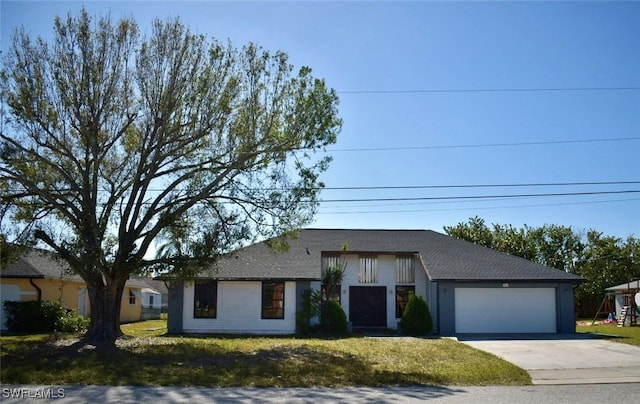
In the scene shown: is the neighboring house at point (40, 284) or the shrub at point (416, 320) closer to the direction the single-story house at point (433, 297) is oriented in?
the shrub

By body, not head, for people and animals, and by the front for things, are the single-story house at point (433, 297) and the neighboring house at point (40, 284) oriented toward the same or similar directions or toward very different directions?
same or similar directions

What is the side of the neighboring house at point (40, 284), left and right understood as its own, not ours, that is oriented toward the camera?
front

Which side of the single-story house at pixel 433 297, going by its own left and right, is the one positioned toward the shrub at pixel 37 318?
right

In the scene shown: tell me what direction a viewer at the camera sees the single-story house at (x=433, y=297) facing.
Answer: facing the viewer

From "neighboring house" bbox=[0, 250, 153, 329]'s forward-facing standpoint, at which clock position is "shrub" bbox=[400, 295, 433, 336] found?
The shrub is roughly at 10 o'clock from the neighboring house.

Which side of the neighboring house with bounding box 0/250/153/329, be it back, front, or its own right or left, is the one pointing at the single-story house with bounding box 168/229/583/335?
left

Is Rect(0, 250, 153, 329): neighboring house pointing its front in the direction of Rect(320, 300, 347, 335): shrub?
no

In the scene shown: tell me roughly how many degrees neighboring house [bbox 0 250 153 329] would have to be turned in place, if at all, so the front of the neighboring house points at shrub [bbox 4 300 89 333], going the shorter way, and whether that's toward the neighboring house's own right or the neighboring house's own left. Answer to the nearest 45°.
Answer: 0° — it already faces it

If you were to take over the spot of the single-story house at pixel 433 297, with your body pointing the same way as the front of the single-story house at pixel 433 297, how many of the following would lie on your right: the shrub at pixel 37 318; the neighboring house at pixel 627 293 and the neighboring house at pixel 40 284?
2

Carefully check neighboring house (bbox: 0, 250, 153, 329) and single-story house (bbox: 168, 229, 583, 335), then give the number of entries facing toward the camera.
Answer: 2

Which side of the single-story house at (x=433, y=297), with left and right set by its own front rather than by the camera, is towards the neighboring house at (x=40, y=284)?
right

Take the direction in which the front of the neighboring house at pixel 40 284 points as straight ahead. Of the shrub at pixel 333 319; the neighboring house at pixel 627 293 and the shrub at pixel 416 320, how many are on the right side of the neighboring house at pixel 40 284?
0
